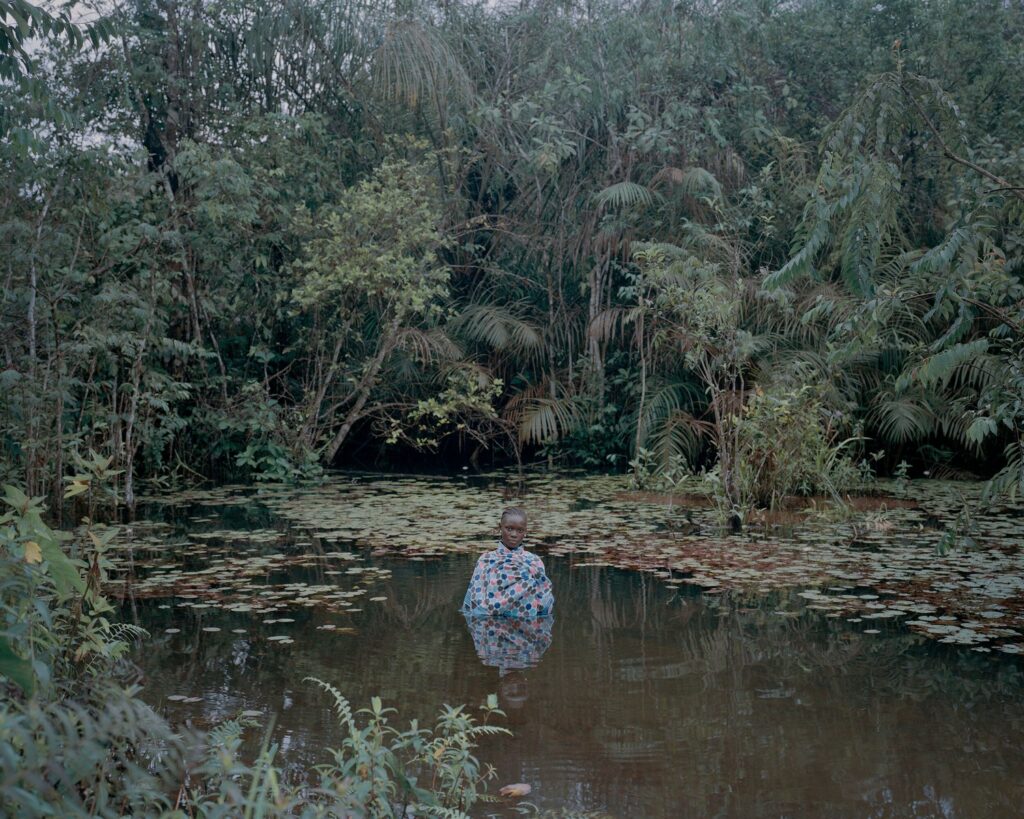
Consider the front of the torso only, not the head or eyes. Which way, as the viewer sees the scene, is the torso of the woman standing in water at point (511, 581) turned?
toward the camera

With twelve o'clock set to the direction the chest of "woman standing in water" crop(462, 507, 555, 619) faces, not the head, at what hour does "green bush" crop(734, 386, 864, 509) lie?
The green bush is roughly at 7 o'clock from the woman standing in water.

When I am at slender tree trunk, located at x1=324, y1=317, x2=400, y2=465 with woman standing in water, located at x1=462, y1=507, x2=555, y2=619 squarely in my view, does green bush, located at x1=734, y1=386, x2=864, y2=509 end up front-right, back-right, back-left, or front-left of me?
front-left

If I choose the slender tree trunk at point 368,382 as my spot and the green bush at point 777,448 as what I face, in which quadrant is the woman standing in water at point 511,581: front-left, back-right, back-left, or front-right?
front-right

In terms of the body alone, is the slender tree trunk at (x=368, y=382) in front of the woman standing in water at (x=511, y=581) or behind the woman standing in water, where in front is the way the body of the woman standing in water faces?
behind
